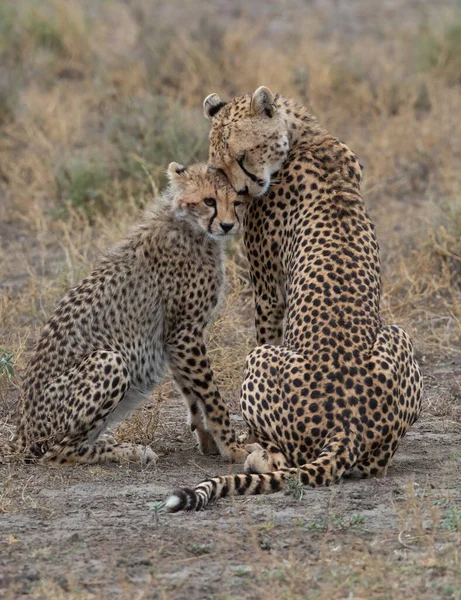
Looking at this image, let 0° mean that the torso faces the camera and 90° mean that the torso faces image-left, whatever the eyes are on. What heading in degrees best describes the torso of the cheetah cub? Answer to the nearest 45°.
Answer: approximately 270°
